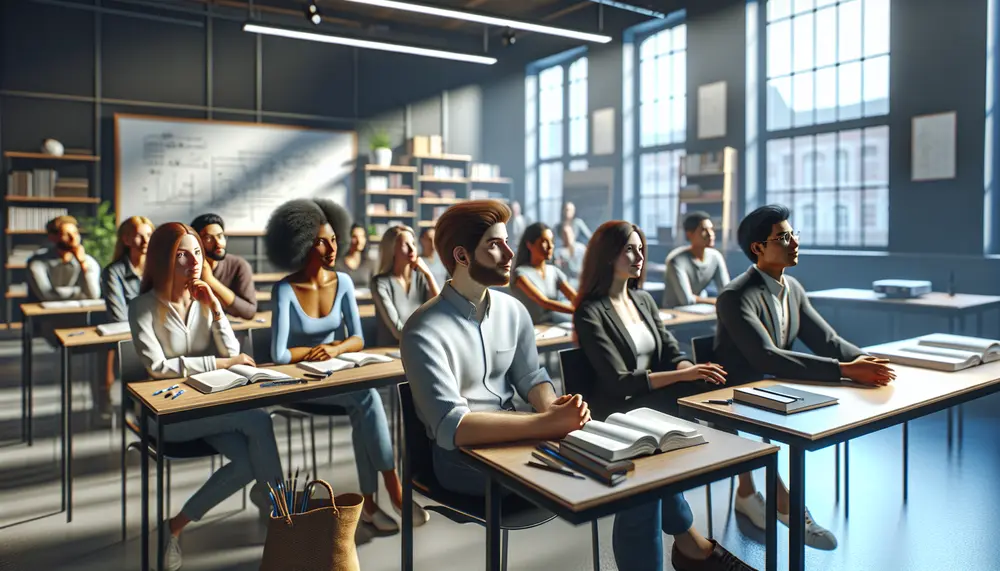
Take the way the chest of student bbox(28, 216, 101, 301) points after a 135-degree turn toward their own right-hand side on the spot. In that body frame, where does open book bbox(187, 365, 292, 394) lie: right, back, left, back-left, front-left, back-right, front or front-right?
left

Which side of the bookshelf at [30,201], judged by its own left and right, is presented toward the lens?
front

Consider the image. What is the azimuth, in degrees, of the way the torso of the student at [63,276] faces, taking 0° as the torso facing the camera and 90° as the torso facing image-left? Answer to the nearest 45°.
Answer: approximately 315°

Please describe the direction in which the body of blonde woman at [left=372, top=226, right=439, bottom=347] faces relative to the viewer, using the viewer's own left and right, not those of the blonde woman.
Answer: facing the viewer and to the right of the viewer

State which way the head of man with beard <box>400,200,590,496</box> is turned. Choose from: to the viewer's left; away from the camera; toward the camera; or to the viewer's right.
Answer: to the viewer's right

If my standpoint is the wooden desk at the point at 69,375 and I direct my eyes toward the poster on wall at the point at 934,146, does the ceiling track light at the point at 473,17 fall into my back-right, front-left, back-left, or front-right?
front-left

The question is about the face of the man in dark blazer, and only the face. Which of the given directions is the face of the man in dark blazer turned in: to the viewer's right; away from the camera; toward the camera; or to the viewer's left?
to the viewer's right

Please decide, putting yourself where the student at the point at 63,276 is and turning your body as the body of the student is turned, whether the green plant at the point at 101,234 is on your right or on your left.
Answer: on your left
